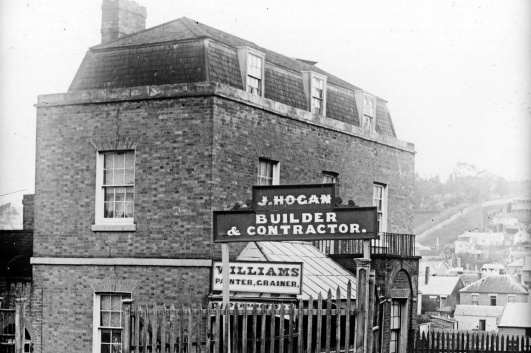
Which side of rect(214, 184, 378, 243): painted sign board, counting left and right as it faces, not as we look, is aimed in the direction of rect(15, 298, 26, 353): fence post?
right

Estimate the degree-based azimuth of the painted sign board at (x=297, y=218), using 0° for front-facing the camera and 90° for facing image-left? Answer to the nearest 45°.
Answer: approximately 0°

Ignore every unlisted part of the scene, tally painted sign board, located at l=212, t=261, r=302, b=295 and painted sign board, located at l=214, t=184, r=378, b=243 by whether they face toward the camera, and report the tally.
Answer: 2

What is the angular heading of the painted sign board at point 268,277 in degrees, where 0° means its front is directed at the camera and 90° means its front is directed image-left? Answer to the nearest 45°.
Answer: approximately 0°
